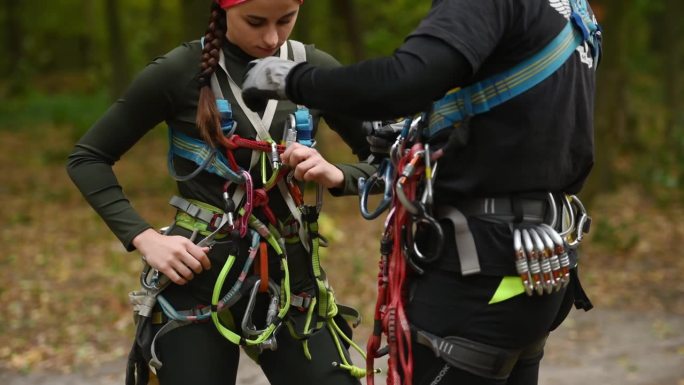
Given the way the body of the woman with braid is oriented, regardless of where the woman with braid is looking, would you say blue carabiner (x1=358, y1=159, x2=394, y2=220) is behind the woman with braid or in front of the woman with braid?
in front

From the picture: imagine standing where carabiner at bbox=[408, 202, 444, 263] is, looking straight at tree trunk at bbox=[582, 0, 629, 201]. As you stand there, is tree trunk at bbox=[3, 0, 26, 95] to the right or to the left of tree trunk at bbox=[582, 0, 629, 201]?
left

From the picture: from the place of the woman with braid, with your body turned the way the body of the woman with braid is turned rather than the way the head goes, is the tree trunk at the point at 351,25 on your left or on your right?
on your left

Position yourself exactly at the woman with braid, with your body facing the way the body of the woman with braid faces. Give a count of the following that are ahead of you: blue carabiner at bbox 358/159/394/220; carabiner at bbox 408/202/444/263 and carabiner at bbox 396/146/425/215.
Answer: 3

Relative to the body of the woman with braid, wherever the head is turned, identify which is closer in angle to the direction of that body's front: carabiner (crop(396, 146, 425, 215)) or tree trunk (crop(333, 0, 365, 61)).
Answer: the carabiner

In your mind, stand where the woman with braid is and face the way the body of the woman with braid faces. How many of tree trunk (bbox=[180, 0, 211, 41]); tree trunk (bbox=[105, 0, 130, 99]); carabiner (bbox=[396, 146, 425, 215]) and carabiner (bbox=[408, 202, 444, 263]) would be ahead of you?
2

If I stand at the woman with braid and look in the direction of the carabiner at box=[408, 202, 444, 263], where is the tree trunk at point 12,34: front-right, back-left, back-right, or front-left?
back-left

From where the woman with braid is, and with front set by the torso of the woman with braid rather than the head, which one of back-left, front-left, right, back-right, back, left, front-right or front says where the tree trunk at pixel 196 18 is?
back-left

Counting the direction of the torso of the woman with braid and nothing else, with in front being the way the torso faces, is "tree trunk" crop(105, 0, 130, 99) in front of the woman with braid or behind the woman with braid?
behind

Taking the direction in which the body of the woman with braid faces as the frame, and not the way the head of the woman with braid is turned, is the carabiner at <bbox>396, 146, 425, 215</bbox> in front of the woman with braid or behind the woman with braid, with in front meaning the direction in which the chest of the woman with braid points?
in front

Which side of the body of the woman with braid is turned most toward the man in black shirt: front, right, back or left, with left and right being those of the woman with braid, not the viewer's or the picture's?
front
